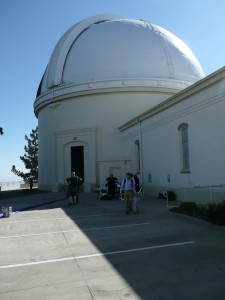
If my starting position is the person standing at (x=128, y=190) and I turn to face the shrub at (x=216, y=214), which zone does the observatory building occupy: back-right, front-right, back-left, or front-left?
back-left

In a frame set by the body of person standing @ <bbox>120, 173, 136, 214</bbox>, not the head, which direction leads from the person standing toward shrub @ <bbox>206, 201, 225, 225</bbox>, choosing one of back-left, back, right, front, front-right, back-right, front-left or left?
front-left

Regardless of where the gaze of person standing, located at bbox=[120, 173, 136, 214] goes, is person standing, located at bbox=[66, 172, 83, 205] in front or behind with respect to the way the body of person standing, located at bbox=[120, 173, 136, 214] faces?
behind

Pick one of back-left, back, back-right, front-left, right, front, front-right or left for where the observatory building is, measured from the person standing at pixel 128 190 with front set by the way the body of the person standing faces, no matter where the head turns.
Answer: back

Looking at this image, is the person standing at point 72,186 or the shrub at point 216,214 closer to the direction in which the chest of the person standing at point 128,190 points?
the shrub

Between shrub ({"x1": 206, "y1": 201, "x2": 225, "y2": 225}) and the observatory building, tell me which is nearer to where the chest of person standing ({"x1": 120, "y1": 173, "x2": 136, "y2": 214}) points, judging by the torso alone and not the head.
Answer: the shrub

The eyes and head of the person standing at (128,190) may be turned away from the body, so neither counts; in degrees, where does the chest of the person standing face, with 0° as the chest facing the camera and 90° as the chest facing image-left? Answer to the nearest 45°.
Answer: approximately 0°
